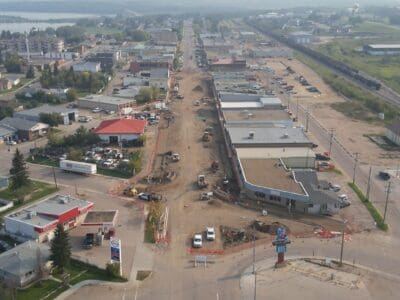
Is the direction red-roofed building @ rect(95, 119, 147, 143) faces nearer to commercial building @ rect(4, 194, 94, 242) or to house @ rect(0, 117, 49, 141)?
the commercial building

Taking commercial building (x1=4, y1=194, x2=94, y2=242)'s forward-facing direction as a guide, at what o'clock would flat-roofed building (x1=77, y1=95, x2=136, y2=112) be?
The flat-roofed building is roughly at 8 o'clock from the commercial building.

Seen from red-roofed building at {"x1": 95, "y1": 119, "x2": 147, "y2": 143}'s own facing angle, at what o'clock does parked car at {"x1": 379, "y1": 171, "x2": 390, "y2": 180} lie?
The parked car is roughly at 10 o'clock from the red-roofed building.

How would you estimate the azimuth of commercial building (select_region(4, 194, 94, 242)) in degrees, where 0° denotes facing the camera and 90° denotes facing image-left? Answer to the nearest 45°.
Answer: approximately 315°

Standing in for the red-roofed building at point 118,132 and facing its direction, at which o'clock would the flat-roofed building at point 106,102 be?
The flat-roofed building is roughly at 6 o'clock from the red-roofed building.

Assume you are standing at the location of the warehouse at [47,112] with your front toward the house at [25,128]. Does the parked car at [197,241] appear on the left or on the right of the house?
left

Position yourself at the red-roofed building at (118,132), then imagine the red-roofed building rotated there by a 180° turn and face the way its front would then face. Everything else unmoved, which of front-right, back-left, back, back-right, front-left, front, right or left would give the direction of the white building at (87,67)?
front

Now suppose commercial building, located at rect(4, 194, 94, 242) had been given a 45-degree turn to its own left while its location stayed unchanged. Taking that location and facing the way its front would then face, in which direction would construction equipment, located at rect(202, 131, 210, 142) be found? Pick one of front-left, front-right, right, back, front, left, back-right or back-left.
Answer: front-left

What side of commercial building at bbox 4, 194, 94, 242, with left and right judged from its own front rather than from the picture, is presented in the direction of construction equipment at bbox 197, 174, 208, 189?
left

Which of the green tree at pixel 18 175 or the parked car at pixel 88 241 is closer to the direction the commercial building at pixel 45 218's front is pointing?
the parked car

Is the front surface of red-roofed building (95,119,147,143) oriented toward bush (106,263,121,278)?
yes

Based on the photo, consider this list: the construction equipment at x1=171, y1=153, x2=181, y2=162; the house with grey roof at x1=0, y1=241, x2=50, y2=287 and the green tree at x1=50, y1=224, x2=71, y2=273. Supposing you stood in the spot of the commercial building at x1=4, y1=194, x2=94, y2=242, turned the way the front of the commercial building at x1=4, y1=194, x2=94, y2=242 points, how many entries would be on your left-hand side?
1

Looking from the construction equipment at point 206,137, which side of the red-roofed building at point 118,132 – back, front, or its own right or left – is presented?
left

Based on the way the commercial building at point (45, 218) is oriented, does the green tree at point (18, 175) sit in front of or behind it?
behind

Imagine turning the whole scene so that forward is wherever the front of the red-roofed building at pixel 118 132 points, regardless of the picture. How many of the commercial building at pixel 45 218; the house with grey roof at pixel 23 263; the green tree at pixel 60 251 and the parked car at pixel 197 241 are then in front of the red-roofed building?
4

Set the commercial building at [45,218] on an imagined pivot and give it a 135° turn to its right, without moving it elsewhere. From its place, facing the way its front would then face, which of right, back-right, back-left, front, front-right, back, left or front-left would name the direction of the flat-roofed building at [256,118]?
back-right

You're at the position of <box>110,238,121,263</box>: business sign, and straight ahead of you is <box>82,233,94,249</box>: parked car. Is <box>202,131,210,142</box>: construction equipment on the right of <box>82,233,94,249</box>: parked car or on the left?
right
